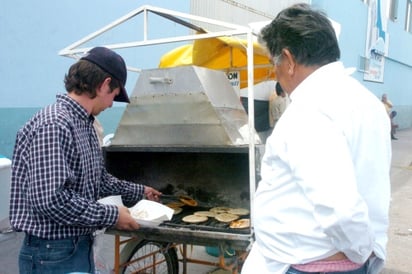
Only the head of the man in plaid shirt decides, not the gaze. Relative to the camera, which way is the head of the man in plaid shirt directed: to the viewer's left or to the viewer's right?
to the viewer's right

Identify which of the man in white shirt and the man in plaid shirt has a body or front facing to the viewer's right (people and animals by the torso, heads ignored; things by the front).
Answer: the man in plaid shirt

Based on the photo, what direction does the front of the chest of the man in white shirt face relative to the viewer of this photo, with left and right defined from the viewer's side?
facing away from the viewer and to the left of the viewer

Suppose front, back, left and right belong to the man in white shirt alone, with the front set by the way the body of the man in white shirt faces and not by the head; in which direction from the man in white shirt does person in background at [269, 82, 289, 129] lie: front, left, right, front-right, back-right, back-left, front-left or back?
front-right

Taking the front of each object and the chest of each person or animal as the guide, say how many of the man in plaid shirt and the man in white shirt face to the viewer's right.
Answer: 1

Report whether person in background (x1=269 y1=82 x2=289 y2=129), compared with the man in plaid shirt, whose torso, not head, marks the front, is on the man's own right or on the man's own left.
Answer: on the man's own left

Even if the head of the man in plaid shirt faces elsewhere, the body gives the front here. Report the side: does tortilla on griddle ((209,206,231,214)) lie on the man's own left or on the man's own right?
on the man's own left

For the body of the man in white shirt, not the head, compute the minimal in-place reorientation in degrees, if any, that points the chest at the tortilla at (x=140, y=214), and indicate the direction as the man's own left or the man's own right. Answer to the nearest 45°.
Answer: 0° — they already face it

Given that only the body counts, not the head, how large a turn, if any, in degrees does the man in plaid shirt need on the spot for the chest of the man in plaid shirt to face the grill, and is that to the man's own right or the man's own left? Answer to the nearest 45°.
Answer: approximately 45° to the man's own left

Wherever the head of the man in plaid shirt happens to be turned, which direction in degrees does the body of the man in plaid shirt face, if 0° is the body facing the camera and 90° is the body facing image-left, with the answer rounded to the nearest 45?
approximately 270°

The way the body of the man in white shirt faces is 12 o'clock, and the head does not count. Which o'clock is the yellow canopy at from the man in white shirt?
The yellow canopy is roughly at 1 o'clock from the man in white shirt.

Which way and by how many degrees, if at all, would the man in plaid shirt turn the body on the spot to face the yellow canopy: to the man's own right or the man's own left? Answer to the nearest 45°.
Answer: approximately 45° to the man's own left

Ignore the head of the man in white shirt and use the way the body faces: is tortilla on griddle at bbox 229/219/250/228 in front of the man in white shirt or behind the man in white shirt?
in front
